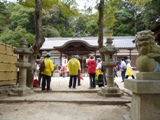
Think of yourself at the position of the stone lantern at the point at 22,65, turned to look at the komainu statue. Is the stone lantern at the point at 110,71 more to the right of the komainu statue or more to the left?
left

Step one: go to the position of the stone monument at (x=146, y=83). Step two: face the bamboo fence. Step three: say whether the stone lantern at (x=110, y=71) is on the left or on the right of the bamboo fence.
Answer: right

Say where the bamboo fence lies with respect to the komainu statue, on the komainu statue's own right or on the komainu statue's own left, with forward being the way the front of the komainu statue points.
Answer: on the komainu statue's own right

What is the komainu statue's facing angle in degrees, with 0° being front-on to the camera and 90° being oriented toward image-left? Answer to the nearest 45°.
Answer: approximately 45°

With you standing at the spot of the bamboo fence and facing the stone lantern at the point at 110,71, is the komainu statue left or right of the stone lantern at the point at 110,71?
right

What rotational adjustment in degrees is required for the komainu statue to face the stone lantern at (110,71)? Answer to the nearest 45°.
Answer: approximately 135° to its right

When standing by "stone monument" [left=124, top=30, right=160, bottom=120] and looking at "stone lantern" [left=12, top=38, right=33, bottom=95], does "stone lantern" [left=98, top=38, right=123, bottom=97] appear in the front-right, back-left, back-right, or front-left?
front-right
